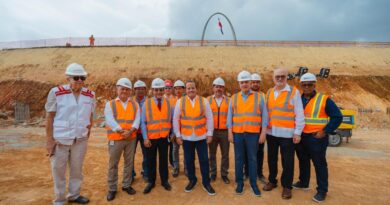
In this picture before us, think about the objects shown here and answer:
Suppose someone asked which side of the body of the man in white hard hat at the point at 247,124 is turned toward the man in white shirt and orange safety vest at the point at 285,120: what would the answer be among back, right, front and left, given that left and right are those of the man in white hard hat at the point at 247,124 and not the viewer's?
left

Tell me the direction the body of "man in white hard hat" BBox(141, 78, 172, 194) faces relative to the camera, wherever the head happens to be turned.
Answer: toward the camera

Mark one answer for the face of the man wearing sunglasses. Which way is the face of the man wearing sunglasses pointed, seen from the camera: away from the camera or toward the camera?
toward the camera

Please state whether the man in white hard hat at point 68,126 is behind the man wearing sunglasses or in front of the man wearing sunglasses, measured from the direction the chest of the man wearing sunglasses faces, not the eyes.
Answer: in front

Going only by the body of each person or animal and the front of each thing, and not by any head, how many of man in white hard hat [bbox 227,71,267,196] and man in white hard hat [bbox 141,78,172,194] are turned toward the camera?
2

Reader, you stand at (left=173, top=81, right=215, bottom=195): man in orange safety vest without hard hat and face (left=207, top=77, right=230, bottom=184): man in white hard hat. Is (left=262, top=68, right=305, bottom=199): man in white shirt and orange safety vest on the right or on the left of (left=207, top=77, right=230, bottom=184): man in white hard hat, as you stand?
right

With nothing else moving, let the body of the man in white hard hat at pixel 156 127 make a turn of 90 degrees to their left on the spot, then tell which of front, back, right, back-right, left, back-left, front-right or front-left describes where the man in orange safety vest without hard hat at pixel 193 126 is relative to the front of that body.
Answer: front

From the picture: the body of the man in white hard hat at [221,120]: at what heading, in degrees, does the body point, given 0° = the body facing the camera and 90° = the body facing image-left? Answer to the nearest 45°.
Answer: approximately 0°

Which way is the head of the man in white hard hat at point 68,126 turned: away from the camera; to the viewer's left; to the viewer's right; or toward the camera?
toward the camera

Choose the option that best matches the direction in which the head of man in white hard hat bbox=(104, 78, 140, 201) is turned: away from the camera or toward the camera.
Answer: toward the camera

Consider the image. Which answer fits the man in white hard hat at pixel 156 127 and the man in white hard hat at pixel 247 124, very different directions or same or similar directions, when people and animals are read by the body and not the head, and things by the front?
same or similar directions

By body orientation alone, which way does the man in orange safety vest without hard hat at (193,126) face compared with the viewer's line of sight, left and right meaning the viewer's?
facing the viewer

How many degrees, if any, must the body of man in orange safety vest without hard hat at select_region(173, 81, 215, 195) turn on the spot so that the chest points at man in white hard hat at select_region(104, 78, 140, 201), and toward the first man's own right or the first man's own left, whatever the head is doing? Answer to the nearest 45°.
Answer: approximately 90° to the first man's own right

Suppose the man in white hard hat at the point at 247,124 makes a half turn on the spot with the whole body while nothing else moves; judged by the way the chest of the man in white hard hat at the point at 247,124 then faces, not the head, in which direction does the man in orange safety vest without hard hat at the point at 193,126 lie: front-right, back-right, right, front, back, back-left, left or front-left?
left
